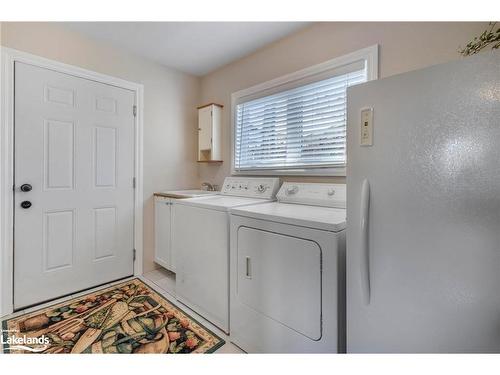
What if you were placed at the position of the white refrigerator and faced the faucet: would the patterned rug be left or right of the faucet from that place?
left

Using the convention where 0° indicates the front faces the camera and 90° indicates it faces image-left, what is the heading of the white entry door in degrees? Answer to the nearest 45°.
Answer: approximately 315°

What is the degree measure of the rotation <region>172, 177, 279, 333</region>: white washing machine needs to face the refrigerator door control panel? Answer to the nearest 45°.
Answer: approximately 90° to its left

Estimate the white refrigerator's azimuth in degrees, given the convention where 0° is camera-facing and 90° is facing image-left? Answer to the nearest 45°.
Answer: approximately 45°
